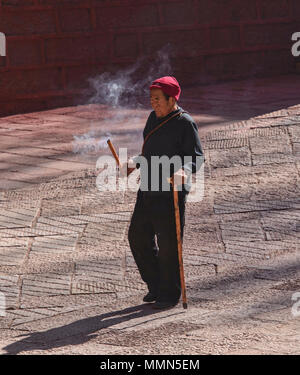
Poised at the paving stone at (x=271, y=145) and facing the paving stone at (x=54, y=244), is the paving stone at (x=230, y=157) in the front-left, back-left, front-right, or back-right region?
front-right

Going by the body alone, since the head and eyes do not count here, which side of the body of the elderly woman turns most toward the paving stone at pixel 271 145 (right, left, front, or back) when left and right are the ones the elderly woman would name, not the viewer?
back

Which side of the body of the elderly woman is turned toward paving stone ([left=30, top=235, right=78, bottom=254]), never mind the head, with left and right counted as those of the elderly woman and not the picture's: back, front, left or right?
right

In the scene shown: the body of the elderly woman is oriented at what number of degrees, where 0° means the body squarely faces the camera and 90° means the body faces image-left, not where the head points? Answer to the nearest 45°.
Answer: approximately 45°

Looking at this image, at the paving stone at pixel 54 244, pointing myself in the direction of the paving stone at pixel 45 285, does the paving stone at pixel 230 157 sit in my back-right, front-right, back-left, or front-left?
back-left

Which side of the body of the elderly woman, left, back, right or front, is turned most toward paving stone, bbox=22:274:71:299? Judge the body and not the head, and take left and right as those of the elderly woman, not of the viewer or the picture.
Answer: right

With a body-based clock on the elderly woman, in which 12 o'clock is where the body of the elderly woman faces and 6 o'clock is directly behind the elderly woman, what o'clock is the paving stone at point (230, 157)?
The paving stone is roughly at 5 o'clock from the elderly woman.

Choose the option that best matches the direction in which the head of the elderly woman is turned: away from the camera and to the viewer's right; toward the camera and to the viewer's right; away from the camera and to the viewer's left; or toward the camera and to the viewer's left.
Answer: toward the camera and to the viewer's left

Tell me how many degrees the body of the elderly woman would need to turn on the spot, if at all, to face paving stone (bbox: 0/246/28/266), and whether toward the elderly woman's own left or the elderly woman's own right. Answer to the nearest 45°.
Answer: approximately 90° to the elderly woman's own right
